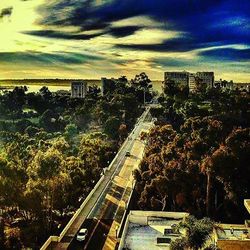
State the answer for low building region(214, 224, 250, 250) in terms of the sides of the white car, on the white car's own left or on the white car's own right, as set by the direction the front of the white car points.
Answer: on the white car's own left

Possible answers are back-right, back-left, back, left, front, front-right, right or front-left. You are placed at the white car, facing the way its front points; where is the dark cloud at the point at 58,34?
back-right

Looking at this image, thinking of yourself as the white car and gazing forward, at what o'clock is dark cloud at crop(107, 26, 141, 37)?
The dark cloud is roughly at 5 o'clock from the white car.

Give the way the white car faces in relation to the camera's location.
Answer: facing the viewer and to the left of the viewer

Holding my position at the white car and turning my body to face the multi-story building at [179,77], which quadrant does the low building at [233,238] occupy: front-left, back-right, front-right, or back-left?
back-right

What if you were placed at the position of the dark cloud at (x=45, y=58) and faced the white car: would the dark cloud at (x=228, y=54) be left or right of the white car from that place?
left

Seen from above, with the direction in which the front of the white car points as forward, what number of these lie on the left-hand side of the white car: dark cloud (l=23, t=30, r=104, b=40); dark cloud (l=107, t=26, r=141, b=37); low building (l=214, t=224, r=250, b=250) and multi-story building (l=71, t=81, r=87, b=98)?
1

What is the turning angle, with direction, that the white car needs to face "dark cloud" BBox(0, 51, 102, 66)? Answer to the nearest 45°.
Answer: approximately 135° to its right

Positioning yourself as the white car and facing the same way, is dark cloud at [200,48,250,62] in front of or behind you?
behind
